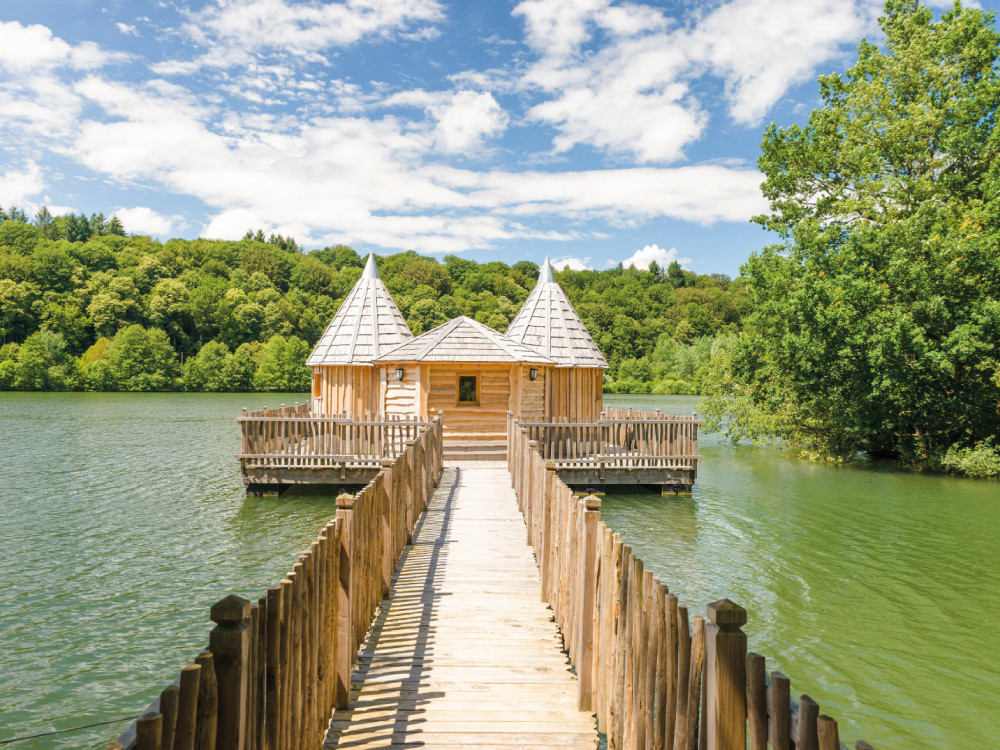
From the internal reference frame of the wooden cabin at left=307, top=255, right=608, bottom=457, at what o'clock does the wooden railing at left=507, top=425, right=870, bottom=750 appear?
The wooden railing is roughly at 12 o'clock from the wooden cabin.

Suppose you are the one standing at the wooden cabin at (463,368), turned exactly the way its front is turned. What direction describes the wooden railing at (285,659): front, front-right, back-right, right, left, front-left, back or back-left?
front

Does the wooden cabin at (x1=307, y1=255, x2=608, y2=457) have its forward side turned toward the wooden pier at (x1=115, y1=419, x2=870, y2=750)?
yes

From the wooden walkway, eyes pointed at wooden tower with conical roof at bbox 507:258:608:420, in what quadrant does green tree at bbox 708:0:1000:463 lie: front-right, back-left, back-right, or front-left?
front-right

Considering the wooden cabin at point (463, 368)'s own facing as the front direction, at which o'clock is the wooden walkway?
The wooden walkway is roughly at 12 o'clock from the wooden cabin.

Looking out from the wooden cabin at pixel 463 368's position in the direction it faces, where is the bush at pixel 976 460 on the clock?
The bush is roughly at 9 o'clock from the wooden cabin.

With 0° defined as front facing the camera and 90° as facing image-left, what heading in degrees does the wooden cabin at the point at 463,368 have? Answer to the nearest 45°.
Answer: approximately 0°

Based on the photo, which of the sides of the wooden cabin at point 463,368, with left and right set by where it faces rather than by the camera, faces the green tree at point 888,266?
left

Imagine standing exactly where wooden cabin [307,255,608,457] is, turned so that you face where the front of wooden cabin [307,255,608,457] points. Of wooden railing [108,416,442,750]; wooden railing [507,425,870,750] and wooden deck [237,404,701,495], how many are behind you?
0

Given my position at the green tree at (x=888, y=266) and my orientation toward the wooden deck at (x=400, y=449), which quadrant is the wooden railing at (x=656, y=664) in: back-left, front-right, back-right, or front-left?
front-left
